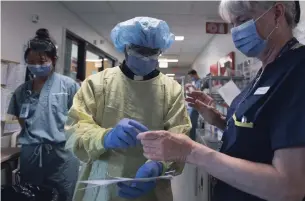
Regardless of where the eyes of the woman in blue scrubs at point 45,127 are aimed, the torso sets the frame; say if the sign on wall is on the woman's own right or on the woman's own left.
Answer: on the woman's own left

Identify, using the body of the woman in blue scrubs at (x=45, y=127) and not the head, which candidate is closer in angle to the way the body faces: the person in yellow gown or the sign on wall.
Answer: the person in yellow gown

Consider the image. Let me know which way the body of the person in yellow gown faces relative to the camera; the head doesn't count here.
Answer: toward the camera

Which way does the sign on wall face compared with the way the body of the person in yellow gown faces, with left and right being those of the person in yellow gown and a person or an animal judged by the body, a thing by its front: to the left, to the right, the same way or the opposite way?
the same way

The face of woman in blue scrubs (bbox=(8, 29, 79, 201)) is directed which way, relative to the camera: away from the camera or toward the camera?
toward the camera

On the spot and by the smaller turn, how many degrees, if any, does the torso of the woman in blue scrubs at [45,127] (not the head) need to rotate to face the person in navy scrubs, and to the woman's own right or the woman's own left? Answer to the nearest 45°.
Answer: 0° — they already face them

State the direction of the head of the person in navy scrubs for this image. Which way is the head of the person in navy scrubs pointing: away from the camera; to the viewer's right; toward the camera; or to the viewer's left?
to the viewer's left

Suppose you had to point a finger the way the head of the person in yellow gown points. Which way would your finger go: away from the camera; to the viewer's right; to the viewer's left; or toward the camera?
toward the camera

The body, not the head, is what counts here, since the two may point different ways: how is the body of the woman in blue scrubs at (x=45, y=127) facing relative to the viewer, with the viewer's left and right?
facing the viewer

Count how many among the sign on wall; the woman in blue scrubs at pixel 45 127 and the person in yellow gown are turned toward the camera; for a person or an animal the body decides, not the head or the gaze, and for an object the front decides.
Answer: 3

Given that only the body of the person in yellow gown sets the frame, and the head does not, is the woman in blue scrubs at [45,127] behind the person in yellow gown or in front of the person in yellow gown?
behind

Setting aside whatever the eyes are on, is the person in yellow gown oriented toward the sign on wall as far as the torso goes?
no

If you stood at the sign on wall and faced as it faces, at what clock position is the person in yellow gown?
The person in yellow gown is roughly at 12 o'clock from the sign on wall.

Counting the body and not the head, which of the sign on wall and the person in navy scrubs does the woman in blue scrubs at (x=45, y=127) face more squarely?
the person in navy scrubs

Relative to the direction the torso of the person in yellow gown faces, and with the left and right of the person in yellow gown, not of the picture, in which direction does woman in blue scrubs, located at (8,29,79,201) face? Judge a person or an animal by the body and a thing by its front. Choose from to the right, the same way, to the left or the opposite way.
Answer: the same way
